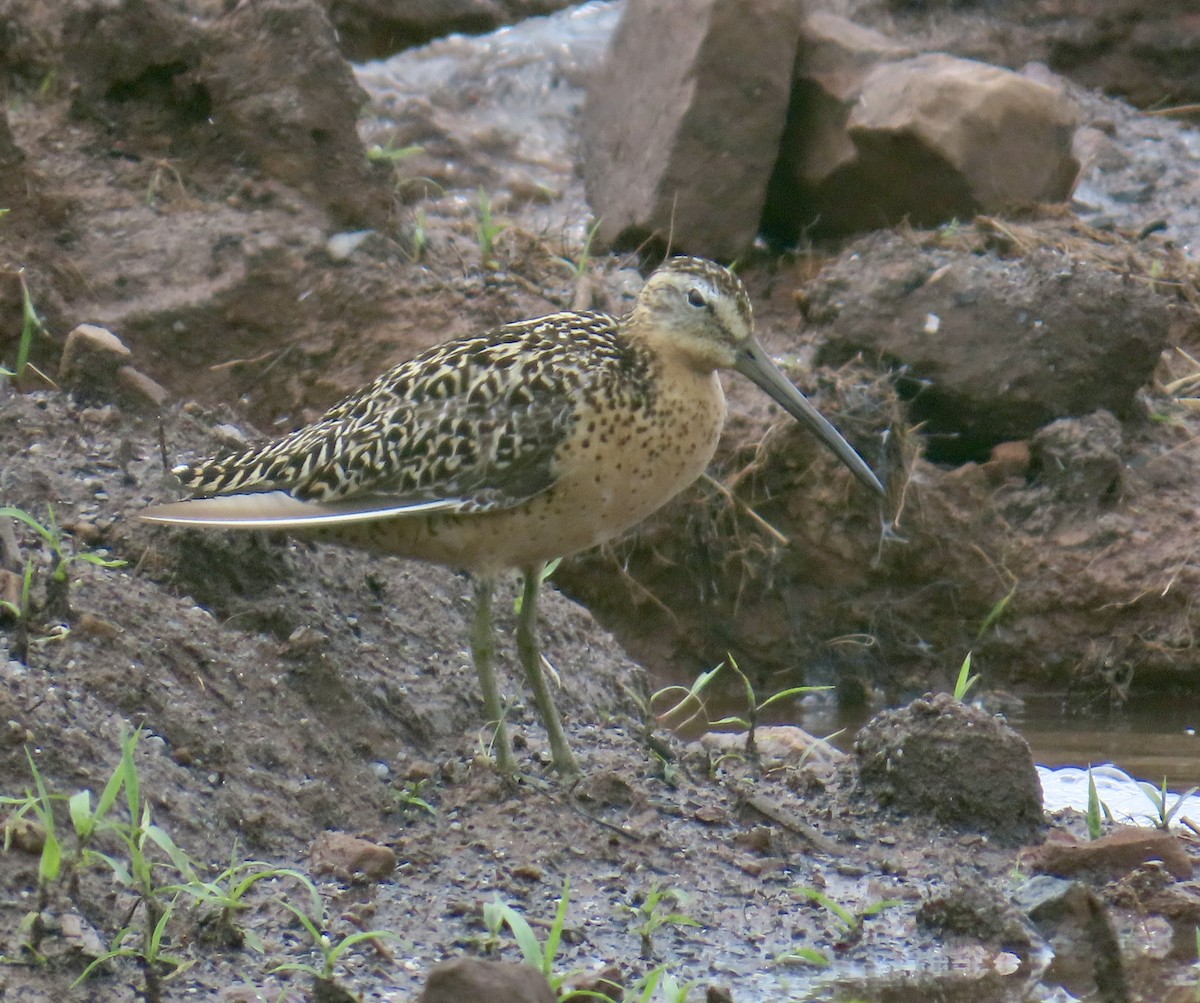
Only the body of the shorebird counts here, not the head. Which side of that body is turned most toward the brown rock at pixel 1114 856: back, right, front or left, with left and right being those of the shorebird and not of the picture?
front

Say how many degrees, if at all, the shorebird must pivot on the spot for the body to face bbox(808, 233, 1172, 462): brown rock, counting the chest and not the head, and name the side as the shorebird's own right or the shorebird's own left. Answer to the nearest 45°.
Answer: approximately 45° to the shorebird's own left

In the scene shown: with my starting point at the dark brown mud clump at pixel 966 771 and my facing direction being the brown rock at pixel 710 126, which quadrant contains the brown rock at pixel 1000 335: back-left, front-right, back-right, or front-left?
front-right

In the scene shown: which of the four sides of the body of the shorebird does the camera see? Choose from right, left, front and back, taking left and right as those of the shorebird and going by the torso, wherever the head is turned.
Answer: right

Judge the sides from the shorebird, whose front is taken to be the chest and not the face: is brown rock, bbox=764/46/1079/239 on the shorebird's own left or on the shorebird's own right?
on the shorebird's own left

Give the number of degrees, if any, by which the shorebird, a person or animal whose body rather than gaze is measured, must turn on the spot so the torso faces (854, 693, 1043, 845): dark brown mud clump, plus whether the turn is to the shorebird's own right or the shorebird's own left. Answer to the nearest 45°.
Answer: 0° — it already faces it

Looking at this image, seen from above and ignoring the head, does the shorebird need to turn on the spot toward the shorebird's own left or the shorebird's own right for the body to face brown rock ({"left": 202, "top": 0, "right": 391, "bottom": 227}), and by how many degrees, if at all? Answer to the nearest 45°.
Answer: approximately 90° to the shorebird's own left

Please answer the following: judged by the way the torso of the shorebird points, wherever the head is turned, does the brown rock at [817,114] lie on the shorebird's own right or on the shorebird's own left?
on the shorebird's own left

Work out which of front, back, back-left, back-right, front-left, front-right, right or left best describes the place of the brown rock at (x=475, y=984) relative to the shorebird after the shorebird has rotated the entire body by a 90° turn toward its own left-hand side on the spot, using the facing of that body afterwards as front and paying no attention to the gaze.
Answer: back

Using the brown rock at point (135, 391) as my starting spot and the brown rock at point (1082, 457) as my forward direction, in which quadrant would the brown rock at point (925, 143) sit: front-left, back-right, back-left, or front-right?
front-left

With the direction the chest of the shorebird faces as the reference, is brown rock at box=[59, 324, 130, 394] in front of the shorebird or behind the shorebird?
behind

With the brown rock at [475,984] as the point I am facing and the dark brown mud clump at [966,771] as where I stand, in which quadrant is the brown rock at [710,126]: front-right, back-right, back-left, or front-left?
back-right
